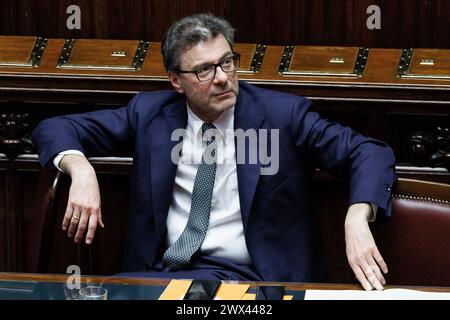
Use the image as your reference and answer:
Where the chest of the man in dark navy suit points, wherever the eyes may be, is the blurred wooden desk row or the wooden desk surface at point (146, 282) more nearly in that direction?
the wooden desk surface

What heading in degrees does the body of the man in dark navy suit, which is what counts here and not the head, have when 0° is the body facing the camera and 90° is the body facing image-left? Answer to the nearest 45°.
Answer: approximately 0°

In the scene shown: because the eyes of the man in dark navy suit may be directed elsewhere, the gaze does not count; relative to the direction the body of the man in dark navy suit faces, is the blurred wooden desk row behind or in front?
behind

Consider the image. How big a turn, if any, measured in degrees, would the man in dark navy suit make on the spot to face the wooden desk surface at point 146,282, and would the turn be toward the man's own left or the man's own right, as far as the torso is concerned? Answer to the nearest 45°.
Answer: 0° — they already face it
